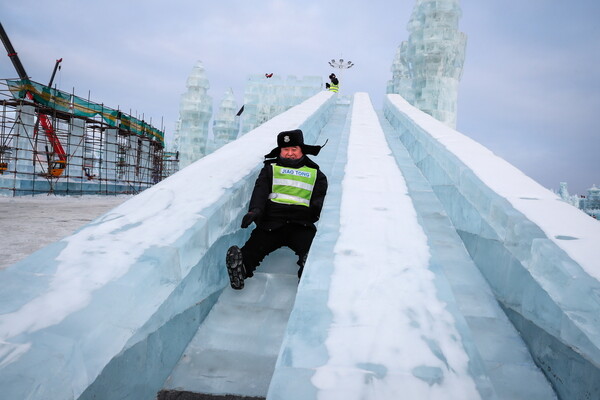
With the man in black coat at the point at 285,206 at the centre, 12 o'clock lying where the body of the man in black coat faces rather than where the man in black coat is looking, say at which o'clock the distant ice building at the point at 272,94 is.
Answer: The distant ice building is roughly at 6 o'clock from the man in black coat.

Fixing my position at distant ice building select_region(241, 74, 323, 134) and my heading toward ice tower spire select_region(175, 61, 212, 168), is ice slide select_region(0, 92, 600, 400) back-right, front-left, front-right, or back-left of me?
back-left

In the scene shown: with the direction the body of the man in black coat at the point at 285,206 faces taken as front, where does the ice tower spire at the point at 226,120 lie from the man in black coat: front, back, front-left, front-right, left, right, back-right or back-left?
back

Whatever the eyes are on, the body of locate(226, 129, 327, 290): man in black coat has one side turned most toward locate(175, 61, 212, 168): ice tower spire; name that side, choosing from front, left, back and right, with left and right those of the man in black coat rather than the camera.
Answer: back

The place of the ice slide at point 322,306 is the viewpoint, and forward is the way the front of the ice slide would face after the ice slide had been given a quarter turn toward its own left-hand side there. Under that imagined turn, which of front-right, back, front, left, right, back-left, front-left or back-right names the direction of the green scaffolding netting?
back-left

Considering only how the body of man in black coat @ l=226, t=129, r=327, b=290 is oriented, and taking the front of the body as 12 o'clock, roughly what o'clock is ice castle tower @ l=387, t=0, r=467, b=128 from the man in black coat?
The ice castle tower is roughly at 7 o'clock from the man in black coat.

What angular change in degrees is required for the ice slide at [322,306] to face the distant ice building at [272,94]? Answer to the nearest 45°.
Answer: approximately 180°

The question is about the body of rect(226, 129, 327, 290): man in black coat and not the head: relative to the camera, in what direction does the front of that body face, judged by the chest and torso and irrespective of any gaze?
toward the camera

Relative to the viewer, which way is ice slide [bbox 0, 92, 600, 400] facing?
toward the camera

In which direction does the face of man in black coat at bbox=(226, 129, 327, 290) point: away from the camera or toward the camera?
toward the camera

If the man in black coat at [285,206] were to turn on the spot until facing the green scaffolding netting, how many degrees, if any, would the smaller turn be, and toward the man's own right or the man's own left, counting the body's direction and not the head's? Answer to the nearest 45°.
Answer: approximately 135° to the man's own right
